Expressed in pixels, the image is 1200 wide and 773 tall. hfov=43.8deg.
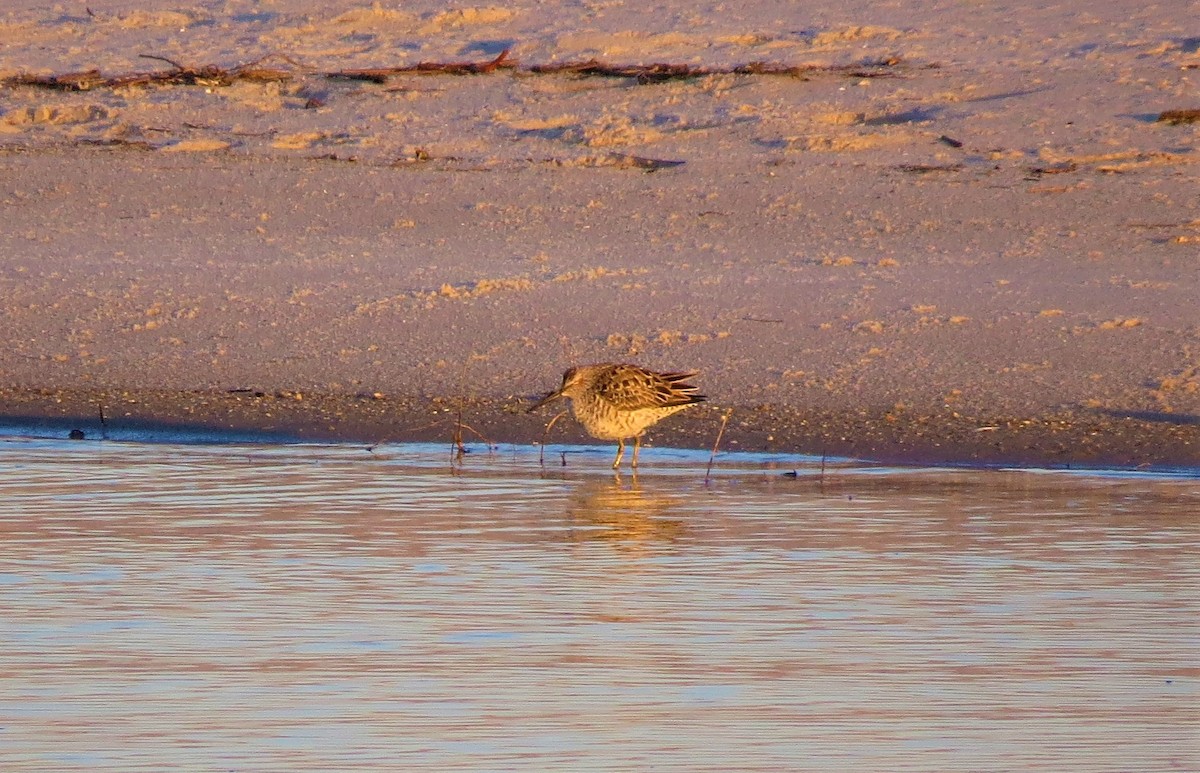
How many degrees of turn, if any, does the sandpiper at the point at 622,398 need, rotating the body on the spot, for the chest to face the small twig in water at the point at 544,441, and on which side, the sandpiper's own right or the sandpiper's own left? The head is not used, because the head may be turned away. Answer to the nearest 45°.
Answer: approximately 45° to the sandpiper's own right

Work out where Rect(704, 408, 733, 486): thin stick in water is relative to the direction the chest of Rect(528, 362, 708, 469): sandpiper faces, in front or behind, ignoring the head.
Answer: behind

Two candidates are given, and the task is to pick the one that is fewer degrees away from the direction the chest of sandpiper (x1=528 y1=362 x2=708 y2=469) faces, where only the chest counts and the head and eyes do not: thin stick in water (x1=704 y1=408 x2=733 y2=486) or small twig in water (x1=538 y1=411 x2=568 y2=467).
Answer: the small twig in water

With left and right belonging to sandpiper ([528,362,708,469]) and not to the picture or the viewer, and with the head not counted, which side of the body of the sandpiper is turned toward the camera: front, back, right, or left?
left
